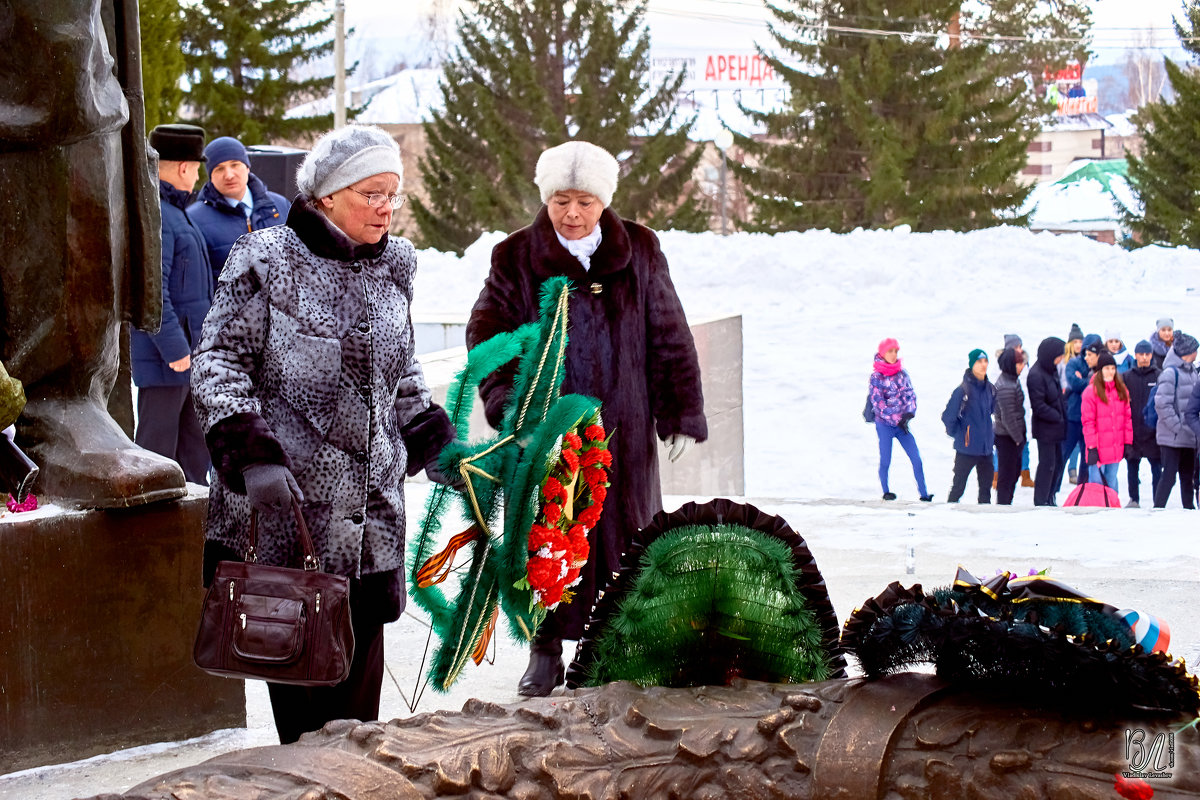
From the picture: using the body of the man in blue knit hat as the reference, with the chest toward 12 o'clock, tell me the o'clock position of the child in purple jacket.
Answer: The child in purple jacket is roughly at 8 o'clock from the man in blue knit hat.

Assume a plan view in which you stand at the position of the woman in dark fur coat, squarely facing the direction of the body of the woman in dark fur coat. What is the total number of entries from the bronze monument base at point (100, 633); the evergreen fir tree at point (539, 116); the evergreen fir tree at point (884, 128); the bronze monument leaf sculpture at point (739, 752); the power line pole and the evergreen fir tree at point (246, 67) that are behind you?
4

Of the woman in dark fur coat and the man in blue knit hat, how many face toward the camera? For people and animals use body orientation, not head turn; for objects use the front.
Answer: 2

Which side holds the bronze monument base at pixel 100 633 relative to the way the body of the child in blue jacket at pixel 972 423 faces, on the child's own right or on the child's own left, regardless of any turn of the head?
on the child's own right

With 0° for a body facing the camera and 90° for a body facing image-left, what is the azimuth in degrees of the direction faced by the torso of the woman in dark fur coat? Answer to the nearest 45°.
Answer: approximately 0°

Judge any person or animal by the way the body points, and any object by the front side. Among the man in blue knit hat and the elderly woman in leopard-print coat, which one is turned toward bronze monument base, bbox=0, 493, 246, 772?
the man in blue knit hat

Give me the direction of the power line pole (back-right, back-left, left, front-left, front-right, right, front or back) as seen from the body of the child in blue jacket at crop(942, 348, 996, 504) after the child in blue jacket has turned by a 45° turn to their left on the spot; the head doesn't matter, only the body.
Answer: back-left

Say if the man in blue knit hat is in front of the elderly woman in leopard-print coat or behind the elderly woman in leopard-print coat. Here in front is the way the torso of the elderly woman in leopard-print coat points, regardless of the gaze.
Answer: behind

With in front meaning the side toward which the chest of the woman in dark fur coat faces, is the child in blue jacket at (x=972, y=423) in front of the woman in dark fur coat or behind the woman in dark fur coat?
behind

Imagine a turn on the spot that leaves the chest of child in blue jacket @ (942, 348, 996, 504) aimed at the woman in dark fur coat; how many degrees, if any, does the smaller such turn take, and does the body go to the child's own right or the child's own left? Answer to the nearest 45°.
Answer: approximately 45° to the child's own right
